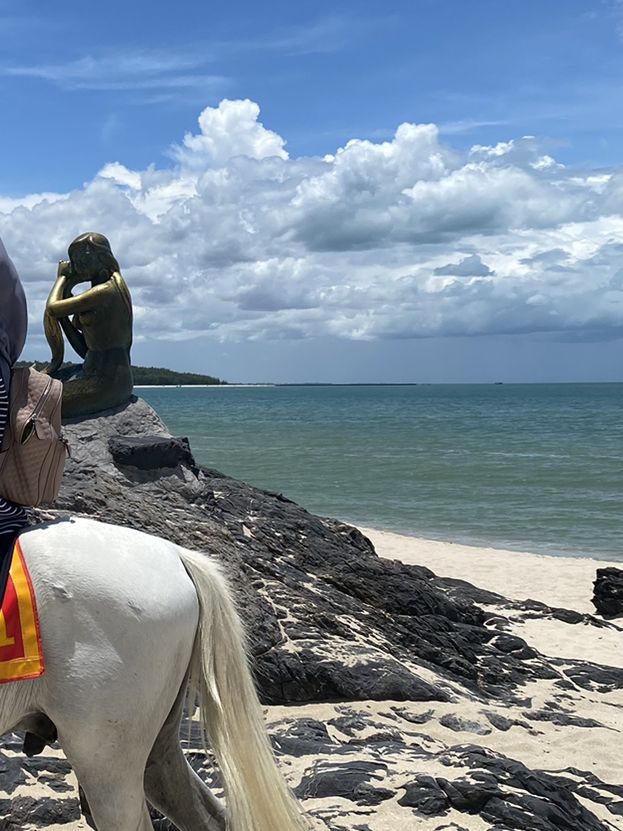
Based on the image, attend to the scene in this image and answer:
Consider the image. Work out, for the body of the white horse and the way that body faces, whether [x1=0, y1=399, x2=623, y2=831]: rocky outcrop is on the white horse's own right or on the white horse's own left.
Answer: on the white horse's own right

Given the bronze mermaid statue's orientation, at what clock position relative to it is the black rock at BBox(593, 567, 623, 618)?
The black rock is roughly at 6 o'clock from the bronze mermaid statue.

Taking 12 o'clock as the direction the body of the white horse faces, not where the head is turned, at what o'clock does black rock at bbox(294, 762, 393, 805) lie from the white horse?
The black rock is roughly at 4 o'clock from the white horse.

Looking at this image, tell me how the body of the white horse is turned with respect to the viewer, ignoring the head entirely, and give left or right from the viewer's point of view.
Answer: facing to the left of the viewer

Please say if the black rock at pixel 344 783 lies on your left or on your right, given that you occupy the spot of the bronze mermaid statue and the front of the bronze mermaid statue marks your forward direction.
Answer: on your left

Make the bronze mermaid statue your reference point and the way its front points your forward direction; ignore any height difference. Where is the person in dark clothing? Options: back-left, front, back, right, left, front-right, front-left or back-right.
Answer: left

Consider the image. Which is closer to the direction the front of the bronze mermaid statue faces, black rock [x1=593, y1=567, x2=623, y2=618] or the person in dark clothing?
the person in dark clothing

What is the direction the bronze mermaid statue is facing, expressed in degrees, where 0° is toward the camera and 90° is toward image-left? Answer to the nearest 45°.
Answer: approximately 90°

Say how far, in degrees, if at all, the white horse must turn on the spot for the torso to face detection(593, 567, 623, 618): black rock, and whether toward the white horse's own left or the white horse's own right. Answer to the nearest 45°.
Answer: approximately 135° to the white horse's own right
